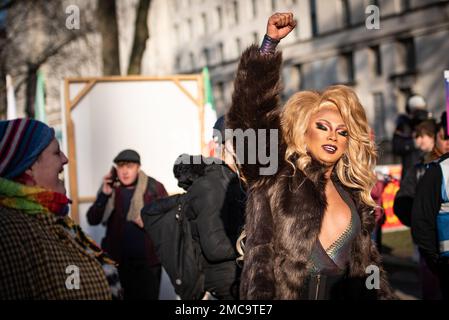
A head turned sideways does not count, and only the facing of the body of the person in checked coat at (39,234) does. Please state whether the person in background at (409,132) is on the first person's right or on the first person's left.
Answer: on the first person's left

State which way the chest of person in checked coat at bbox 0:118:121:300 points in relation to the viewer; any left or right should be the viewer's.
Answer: facing to the right of the viewer

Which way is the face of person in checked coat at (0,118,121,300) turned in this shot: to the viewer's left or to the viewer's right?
to the viewer's right

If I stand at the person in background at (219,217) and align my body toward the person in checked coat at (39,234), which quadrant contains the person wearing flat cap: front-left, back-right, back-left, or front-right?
back-right

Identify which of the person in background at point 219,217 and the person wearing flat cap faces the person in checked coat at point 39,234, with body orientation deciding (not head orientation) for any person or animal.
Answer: the person wearing flat cap
